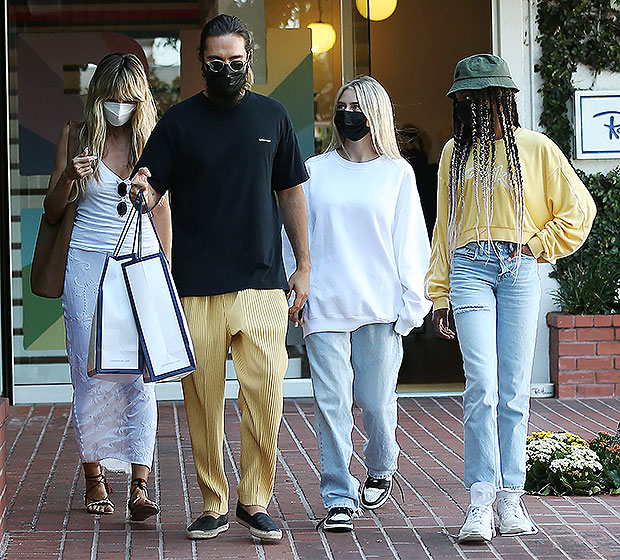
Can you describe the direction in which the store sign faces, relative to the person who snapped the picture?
facing the viewer

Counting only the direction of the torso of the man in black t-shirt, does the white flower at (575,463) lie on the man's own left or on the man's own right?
on the man's own left

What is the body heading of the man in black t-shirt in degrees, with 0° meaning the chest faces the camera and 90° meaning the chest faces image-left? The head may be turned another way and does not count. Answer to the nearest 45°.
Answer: approximately 0°

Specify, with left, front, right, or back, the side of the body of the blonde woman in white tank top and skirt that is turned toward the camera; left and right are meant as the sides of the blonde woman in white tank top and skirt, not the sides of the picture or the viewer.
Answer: front

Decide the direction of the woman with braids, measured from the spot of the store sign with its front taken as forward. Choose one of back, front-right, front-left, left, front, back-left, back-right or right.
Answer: front

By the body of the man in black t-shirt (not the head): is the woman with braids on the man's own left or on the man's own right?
on the man's own left

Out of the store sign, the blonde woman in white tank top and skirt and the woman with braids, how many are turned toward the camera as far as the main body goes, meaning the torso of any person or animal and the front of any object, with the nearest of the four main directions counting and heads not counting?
3

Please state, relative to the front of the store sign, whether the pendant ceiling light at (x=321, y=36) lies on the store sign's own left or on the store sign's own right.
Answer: on the store sign's own right
